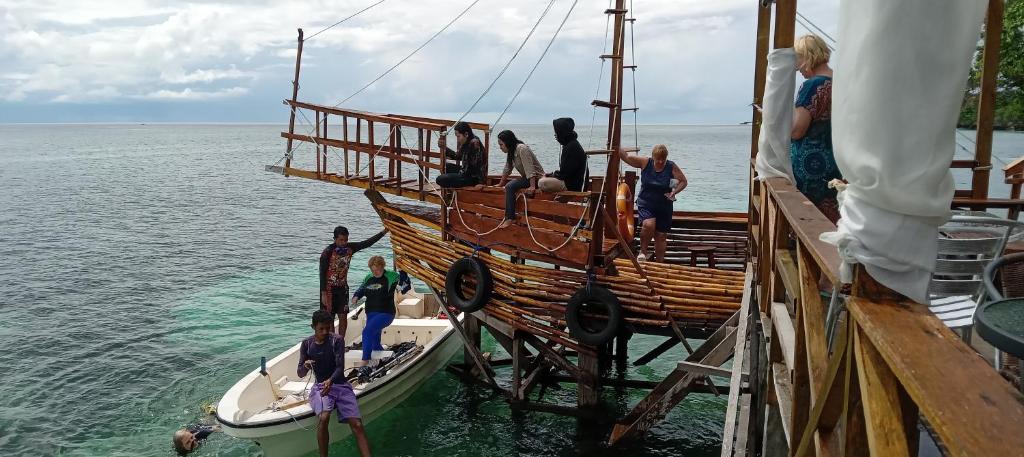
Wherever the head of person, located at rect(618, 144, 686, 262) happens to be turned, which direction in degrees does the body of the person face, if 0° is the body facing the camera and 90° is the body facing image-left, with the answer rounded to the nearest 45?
approximately 0°

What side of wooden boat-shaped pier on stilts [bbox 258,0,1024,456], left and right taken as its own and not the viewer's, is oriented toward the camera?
left

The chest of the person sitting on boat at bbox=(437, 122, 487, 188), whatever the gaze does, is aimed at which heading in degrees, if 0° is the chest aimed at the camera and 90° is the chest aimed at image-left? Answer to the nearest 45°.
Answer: approximately 90°

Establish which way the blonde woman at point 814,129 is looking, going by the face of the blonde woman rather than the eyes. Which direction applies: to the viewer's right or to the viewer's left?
to the viewer's left

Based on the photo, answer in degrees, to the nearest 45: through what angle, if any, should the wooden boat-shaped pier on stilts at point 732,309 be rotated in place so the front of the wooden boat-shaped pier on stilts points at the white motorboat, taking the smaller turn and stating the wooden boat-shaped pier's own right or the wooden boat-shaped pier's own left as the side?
0° — it already faces it

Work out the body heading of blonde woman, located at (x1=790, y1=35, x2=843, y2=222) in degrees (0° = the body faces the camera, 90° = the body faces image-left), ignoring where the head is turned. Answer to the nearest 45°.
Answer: approximately 90°
